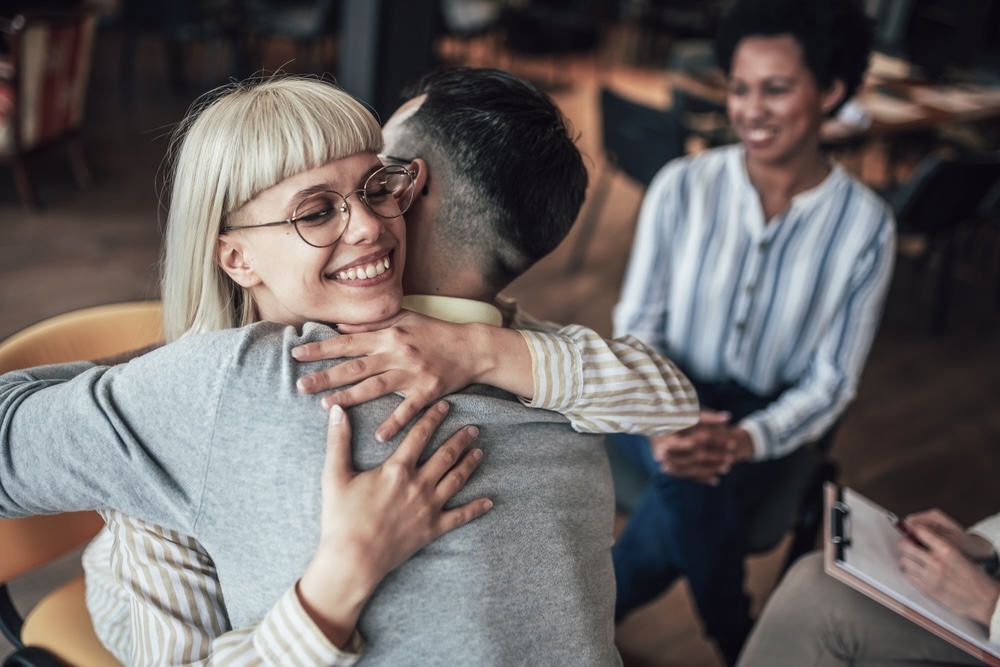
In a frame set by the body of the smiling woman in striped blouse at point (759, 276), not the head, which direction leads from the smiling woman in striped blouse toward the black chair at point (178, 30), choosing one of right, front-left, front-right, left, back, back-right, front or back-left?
right

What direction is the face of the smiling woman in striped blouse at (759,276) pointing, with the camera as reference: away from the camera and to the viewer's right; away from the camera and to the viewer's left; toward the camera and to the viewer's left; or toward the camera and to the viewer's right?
toward the camera and to the viewer's left

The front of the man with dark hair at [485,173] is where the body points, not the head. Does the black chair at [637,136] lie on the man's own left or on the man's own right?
on the man's own right

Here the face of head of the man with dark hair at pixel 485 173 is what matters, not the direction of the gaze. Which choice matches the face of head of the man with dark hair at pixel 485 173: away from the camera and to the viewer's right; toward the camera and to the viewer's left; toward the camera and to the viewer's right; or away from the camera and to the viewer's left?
away from the camera and to the viewer's left

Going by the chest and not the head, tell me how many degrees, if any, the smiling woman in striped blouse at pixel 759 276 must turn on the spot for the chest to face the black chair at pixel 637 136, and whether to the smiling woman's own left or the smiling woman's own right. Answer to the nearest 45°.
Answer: approximately 135° to the smiling woman's own right

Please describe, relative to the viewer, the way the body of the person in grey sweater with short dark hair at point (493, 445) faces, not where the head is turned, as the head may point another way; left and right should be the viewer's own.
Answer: facing away from the viewer and to the left of the viewer

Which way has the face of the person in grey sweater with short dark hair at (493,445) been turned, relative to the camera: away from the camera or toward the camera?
away from the camera

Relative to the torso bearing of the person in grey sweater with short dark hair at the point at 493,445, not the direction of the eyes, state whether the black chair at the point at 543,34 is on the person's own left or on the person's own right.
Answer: on the person's own right

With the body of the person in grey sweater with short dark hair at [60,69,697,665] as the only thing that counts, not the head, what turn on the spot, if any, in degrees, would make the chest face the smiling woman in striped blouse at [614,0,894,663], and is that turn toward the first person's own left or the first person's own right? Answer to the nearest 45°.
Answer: approximately 90° to the first person's own right

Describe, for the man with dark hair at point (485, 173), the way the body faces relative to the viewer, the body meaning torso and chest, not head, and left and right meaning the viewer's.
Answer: facing away from the viewer and to the left of the viewer
